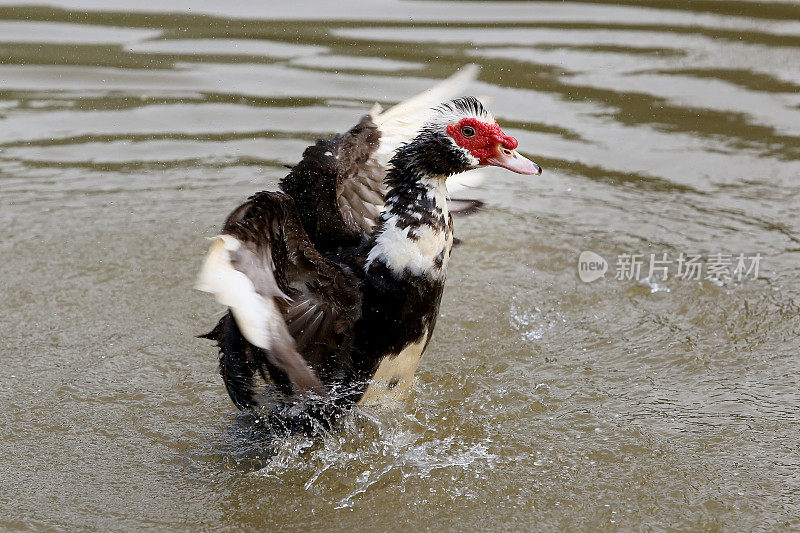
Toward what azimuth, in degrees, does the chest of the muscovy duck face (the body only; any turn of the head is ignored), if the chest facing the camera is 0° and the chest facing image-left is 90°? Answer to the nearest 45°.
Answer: approximately 270°
